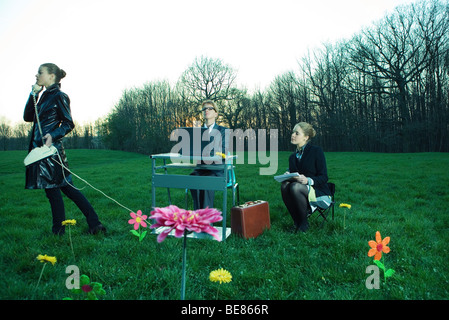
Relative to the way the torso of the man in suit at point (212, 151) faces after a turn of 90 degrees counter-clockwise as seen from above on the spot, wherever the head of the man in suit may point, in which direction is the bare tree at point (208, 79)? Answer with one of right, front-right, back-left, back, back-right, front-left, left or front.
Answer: back-left

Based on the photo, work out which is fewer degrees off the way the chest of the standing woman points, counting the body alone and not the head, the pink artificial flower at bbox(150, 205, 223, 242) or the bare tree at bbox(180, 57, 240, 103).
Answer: the pink artificial flower

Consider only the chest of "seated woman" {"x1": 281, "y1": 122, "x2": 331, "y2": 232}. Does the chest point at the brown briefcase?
yes

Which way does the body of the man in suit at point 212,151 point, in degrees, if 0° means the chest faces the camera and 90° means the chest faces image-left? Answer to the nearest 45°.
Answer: approximately 45°

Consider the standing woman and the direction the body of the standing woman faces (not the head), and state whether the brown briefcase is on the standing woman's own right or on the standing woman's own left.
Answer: on the standing woman's own left

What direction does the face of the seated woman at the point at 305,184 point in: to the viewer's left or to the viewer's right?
to the viewer's left

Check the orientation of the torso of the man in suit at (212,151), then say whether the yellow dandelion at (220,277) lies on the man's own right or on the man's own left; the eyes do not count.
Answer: on the man's own left
